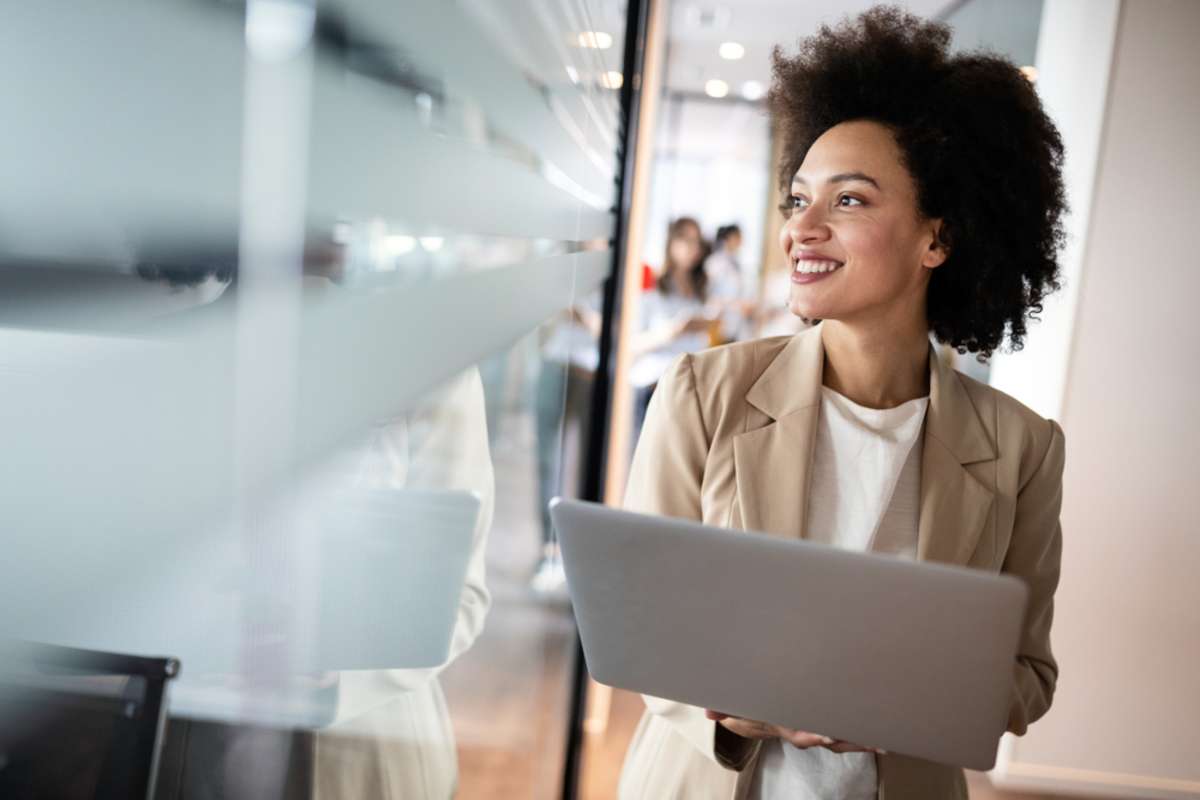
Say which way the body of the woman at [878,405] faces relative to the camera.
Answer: toward the camera

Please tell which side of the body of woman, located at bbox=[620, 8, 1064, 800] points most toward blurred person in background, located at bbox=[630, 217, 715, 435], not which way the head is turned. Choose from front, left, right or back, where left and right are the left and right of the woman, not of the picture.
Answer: back

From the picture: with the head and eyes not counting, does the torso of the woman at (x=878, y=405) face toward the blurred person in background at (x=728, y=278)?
no

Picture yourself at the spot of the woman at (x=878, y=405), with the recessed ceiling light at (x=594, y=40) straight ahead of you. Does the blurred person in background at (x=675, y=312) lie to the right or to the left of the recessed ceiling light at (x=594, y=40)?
right

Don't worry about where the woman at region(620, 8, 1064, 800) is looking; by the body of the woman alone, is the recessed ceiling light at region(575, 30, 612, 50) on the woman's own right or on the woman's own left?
on the woman's own right

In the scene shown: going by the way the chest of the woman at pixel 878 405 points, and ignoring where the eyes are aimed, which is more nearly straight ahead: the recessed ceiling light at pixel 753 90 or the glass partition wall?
the glass partition wall

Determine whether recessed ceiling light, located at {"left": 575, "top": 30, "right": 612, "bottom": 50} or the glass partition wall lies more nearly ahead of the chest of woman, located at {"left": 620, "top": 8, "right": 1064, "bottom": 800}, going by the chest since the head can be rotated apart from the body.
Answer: the glass partition wall

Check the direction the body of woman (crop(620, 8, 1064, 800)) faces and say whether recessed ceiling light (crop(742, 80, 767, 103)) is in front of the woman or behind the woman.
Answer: behind

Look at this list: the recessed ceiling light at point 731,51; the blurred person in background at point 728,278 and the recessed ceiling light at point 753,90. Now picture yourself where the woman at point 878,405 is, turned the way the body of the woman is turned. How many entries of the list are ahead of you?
0

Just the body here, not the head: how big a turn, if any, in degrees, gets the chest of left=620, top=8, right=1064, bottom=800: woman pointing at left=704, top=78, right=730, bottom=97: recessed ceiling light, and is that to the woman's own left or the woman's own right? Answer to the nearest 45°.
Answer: approximately 180°

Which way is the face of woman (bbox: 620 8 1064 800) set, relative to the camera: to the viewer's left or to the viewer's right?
to the viewer's left

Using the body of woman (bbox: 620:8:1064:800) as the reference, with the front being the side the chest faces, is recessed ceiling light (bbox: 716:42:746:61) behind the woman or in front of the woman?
behind

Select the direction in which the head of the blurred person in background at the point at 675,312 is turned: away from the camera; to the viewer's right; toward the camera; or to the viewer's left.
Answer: toward the camera
